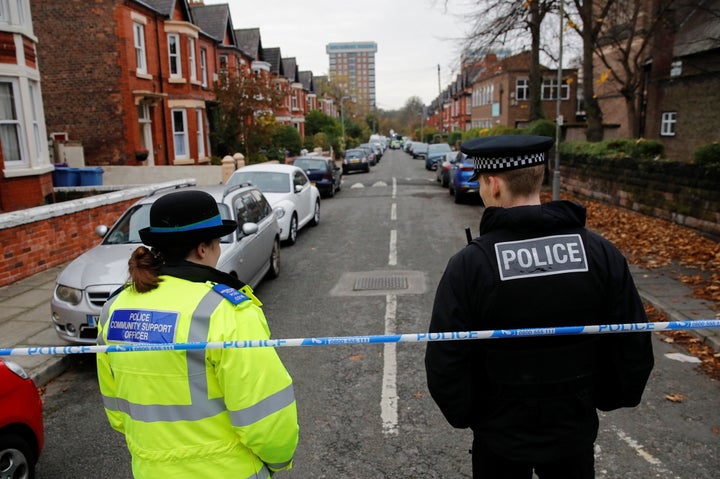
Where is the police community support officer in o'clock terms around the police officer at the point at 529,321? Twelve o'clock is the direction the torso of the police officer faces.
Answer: The police community support officer is roughly at 8 o'clock from the police officer.

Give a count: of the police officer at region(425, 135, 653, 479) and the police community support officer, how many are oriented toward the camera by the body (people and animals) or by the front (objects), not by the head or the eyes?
0

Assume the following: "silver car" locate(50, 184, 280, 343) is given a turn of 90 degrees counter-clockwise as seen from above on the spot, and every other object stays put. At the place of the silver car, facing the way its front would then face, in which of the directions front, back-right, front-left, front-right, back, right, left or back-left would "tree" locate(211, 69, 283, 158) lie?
back-left

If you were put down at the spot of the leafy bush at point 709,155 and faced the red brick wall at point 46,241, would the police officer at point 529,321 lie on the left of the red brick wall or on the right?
left

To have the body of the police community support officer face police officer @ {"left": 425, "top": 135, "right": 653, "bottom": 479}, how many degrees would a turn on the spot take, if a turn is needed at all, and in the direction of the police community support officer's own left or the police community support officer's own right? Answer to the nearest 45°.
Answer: approximately 45° to the police community support officer's own right

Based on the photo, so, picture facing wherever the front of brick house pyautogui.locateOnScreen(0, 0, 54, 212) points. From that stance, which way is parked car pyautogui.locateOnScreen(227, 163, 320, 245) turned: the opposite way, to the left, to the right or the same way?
to the right

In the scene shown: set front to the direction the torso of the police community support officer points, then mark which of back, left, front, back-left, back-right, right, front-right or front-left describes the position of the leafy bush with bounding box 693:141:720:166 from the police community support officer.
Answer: front

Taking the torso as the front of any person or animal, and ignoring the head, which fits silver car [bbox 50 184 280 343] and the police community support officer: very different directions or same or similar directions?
very different directions

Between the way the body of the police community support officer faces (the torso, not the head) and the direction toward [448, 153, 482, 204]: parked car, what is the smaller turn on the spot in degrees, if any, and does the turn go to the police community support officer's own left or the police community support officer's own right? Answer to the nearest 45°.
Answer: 0° — they already face it

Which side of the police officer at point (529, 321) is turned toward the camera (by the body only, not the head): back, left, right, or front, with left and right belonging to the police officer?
back

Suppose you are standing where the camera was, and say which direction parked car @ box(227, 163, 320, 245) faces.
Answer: facing the viewer

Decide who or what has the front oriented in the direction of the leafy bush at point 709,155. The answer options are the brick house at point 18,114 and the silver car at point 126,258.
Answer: the brick house

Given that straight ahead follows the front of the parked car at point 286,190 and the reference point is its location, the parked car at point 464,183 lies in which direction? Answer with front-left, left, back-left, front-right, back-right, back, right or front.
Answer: back-left

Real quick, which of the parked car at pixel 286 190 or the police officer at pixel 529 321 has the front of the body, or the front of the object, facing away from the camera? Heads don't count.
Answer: the police officer

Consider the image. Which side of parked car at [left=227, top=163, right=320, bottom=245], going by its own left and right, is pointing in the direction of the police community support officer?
front

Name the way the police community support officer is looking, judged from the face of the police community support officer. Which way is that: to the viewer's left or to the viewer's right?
to the viewer's right

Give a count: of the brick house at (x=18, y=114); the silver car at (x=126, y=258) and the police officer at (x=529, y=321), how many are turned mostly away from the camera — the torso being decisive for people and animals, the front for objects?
1

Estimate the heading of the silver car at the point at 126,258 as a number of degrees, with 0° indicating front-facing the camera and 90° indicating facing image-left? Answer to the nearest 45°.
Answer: approximately 45°

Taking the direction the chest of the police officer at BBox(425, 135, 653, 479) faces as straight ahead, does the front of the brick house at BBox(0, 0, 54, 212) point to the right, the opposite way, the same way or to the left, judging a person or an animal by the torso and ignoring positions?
to the right
